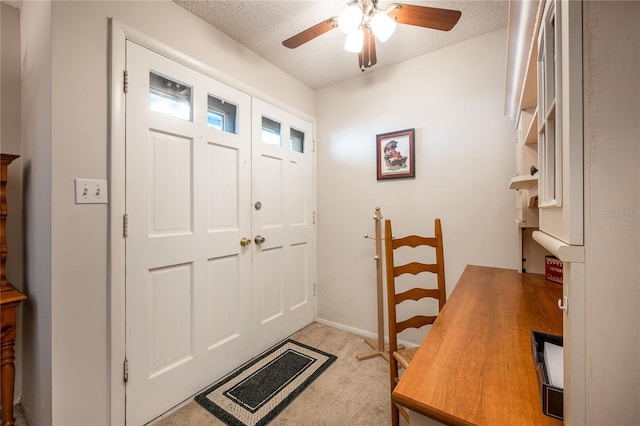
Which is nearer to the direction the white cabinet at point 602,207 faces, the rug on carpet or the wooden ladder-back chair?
the rug on carpet

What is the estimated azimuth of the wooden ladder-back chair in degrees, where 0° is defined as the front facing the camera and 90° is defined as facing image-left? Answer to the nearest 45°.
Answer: approximately 315°

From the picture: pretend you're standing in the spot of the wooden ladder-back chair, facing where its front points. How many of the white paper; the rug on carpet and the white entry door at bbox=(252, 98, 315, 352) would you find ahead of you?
1

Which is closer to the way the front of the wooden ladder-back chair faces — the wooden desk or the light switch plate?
the wooden desk

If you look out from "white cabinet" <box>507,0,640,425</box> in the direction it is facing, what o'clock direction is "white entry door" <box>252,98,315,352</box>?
The white entry door is roughly at 1 o'clock from the white cabinet.

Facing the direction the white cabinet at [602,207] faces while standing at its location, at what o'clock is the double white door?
The double white door is roughly at 12 o'clock from the white cabinet.

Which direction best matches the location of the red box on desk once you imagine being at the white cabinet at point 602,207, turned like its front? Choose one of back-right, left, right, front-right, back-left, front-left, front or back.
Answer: right

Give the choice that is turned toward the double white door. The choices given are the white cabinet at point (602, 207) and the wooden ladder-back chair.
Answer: the white cabinet

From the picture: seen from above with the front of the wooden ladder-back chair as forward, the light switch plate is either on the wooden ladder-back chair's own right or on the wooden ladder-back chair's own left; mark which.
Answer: on the wooden ladder-back chair's own right

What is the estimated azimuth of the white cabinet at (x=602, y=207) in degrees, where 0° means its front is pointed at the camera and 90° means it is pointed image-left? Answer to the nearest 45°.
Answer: approximately 90°

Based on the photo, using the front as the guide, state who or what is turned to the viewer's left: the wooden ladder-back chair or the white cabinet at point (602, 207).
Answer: the white cabinet

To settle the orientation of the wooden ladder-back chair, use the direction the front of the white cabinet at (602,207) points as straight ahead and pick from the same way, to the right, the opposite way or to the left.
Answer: the opposite way

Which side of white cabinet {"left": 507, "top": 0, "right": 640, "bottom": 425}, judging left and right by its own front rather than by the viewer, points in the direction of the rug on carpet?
front

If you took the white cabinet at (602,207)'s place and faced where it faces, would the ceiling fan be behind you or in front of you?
in front

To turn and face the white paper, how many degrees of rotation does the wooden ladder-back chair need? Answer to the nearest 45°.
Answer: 0° — it already faces it

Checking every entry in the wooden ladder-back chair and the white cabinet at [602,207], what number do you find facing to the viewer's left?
1
